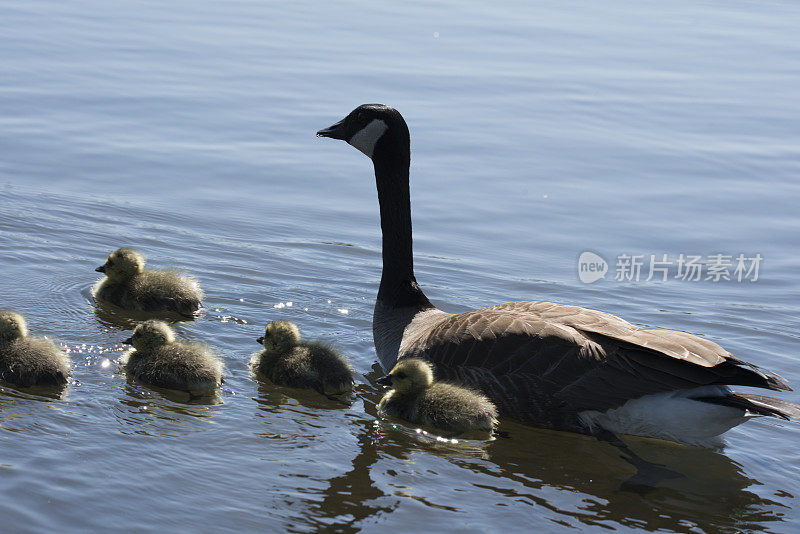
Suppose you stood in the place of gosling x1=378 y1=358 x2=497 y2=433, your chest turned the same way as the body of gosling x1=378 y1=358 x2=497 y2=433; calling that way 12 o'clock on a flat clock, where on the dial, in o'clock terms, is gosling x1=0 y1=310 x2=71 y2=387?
gosling x1=0 y1=310 x2=71 y2=387 is roughly at 12 o'clock from gosling x1=378 y1=358 x2=497 y2=433.

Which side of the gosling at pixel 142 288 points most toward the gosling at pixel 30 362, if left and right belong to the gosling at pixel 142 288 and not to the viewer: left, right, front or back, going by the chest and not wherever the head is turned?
left

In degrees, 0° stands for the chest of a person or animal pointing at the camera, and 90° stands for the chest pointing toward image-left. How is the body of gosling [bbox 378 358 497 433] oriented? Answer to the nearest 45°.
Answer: approximately 90°

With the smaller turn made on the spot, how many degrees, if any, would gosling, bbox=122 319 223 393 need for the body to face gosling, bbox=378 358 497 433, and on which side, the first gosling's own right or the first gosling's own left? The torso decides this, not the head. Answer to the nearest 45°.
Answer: approximately 180°

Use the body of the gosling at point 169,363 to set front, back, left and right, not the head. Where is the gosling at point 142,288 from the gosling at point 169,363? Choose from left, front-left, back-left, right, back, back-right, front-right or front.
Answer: right

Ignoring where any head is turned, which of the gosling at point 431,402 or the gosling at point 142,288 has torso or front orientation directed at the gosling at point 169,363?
the gosling at point 431,402

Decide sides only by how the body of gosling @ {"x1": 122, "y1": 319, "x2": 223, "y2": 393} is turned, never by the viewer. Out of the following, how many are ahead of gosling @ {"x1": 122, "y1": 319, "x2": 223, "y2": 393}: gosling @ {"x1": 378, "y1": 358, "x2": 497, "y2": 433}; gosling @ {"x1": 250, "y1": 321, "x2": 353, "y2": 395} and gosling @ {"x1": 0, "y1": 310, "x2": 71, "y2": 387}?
1

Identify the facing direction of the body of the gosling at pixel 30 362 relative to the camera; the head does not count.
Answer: to the viewer's left

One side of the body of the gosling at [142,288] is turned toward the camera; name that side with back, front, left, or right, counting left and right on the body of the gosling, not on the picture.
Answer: left

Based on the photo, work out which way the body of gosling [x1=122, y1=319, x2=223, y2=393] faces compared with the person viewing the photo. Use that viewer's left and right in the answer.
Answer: facing to the left of the viewer

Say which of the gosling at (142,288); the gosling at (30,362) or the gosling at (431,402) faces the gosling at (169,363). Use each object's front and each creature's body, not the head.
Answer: the gosling at (431,402)

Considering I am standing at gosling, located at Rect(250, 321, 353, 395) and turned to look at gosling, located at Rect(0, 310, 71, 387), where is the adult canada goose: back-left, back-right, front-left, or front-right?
back-left
